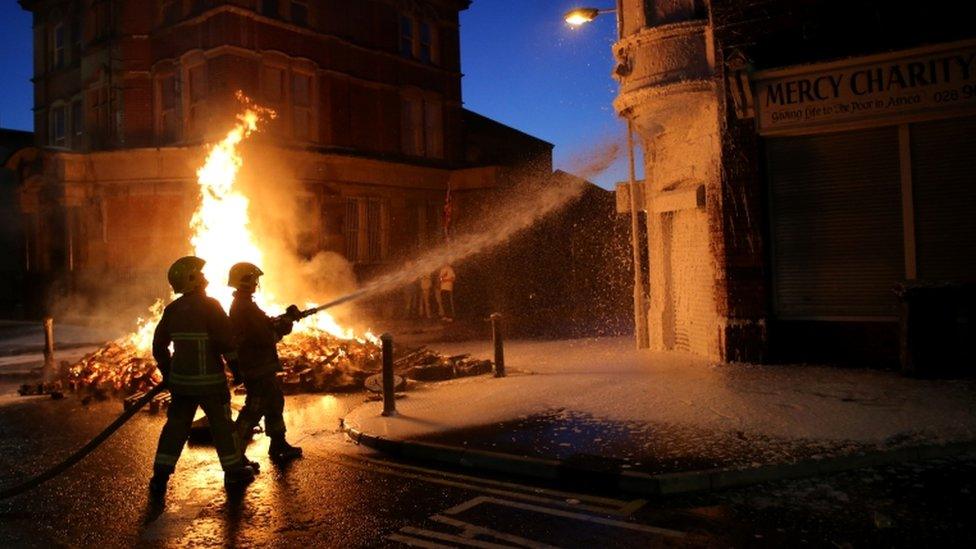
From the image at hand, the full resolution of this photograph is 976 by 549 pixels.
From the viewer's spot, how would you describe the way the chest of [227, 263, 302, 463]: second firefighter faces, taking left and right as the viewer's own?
facing to the right of the viewer

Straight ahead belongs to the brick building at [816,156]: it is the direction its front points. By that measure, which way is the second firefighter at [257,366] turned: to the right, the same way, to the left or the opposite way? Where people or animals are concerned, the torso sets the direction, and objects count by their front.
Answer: the opposite way

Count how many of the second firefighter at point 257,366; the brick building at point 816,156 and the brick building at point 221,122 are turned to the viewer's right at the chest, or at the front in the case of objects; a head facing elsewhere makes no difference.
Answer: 1

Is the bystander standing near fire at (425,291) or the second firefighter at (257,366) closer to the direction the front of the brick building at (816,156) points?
the second firefighter

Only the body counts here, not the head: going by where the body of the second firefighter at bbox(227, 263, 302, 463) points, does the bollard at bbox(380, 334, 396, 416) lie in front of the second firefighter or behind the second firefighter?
in front

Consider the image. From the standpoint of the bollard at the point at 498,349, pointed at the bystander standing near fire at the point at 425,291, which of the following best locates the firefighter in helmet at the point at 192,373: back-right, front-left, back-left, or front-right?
back-left

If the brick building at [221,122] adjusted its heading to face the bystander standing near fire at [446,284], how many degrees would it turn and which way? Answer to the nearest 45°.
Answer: approximately 90° to its left

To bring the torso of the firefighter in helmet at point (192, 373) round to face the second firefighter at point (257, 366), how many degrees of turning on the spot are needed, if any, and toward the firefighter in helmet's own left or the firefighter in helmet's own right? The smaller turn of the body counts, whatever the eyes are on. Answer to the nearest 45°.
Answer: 0° — they already face them

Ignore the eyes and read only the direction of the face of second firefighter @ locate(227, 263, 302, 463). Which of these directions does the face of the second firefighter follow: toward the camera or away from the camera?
away from the camera

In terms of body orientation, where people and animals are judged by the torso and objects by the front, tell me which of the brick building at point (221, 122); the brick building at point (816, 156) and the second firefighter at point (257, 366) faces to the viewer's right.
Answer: the second firefighter

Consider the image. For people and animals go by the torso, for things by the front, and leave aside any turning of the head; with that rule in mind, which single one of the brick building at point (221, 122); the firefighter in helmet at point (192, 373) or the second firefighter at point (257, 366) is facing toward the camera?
the brick building

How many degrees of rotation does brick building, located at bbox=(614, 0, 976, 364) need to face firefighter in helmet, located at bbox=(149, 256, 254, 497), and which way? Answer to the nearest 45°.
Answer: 0° — it already faces them

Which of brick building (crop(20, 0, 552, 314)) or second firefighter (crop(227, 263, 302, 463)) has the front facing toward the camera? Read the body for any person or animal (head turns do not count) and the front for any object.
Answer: the brick building

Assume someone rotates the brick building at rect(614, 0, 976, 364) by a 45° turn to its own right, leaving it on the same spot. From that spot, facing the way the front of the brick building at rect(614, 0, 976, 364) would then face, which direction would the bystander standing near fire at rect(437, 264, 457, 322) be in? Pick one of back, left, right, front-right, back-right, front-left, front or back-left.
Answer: front-right

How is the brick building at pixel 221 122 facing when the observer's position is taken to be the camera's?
facing the viewer

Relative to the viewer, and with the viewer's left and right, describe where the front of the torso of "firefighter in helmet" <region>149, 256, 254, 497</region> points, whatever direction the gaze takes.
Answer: facing away from the viewer and to the right of the viewer

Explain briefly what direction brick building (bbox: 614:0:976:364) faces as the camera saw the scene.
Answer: facing the viewer and to the left of the viewer
